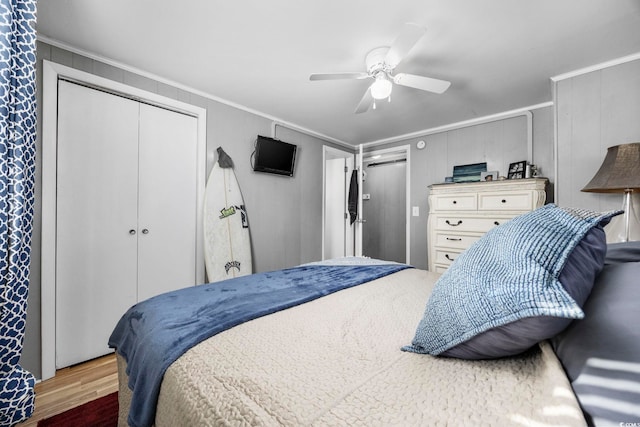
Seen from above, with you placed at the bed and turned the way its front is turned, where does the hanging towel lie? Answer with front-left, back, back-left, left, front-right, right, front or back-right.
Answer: front-right

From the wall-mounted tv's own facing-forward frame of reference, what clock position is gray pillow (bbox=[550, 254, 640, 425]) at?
The gray pillow is roughly at 1 o'clock from the wall-mounted tv.

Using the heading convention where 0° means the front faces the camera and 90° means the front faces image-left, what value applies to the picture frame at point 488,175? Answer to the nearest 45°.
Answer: approximately 0°

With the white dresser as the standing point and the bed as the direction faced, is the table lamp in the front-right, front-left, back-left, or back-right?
front-left

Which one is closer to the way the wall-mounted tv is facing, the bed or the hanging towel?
the bed

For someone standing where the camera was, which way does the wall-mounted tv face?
facing the viewer and to the right of the viewer

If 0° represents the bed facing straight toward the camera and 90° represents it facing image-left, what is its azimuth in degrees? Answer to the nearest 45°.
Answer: approximately 135°

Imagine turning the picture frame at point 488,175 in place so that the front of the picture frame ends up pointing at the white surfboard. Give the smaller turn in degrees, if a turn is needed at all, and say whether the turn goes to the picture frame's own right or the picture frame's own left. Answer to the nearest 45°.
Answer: approximately 45° to the picture frame's own right

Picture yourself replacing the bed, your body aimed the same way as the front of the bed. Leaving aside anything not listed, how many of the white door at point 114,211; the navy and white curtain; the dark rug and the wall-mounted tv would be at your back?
0

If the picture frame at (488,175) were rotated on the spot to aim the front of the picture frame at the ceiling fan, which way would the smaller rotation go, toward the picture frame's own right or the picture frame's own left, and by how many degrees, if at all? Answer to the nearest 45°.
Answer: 0° — it already faces it

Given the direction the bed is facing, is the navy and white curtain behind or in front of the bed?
in front

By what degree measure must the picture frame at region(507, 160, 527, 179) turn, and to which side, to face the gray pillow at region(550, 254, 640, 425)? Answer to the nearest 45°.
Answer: approximately 45° to its left

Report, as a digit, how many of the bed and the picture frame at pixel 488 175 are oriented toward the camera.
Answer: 1

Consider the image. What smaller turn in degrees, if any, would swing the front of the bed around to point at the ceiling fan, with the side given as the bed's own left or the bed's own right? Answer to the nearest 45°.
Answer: approximately 45° to the bed's own right

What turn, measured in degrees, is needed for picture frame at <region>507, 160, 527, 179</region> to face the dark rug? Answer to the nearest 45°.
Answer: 0° — it already faces it

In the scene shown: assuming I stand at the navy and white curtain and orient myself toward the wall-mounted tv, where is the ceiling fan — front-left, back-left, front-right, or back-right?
front-right

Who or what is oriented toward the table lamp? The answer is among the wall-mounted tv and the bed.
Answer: the wall-mounted tv

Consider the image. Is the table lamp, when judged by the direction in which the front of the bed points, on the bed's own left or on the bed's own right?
on the bed's own right

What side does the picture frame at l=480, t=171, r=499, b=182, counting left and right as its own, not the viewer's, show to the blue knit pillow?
front

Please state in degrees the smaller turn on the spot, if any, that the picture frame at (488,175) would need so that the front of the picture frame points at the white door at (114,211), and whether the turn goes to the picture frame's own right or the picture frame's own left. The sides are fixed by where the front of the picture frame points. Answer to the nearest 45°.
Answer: approximately 45° to the picture frame's own right

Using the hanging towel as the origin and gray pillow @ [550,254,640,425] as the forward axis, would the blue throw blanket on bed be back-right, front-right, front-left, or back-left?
front-right
